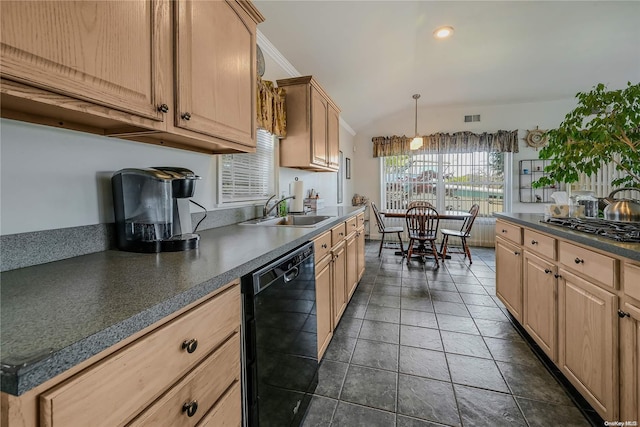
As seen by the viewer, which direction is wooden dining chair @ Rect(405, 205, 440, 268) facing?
away from the camera

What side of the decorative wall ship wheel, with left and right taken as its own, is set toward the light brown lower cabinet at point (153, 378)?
front

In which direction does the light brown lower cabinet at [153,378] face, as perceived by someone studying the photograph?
facing the viewer and to the right of the viewer

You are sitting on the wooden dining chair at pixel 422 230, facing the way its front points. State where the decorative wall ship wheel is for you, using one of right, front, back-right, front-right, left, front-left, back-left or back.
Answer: front-right

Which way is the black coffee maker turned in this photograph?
to the viewer's right

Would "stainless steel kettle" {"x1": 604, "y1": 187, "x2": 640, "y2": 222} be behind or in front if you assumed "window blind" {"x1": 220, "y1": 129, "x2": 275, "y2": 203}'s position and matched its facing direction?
in front

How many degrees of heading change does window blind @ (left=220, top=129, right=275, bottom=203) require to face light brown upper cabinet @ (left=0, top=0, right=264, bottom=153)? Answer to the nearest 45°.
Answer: approximately 45° to its right

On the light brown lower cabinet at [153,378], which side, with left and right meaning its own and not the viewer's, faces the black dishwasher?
left

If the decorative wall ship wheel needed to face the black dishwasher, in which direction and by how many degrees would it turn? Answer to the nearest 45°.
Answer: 0° — it already faces it

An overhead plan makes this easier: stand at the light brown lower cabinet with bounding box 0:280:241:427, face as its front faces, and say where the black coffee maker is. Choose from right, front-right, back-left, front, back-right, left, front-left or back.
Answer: back-left
